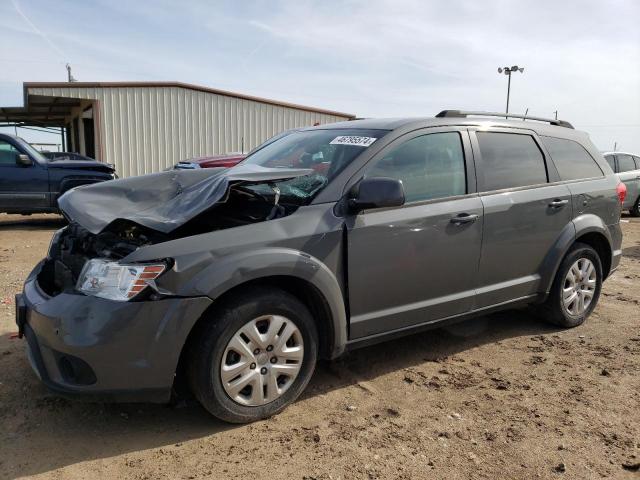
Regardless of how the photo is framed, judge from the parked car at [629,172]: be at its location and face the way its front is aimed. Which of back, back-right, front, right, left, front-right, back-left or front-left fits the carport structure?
back-left

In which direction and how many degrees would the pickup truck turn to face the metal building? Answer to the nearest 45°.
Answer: approximately 45° to its left

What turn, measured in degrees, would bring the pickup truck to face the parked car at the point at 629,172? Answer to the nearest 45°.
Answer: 0° — it already faces it

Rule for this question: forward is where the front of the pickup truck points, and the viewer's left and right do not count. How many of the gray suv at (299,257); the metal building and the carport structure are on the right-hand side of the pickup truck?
1

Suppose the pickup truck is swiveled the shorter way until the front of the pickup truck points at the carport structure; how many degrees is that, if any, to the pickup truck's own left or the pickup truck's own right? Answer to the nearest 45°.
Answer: approximately 90° to the pickup truck's own left

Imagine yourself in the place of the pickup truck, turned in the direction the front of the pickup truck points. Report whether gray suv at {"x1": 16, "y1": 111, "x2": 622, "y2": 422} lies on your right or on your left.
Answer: on your right

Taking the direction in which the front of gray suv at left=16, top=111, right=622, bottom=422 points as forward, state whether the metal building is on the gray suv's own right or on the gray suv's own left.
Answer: on the gray suv's own right

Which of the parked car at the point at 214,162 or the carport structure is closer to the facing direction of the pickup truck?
the parked car

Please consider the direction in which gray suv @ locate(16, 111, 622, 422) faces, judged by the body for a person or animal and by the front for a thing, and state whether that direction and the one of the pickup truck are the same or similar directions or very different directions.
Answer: very different directions

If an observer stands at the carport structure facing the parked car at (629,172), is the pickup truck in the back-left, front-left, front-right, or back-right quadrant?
front-right

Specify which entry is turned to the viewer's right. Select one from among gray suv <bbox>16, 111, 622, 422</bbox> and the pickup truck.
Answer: the pickup truck

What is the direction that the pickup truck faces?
to the viewer's right

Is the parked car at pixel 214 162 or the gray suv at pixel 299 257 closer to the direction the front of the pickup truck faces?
the parked car

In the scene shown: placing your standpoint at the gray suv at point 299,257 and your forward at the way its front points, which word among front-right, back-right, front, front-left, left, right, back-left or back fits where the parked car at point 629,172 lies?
back

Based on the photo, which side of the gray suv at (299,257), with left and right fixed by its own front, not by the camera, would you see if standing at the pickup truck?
right
